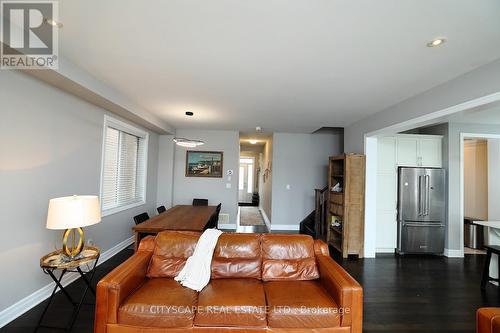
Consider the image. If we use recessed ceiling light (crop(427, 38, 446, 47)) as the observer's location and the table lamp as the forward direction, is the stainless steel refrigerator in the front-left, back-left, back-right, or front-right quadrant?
back-right

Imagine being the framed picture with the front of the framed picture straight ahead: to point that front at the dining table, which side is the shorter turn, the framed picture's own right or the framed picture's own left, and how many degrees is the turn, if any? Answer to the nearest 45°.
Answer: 0° — it already faces it

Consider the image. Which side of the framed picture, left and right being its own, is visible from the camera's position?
front

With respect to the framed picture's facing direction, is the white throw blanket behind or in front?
in front
